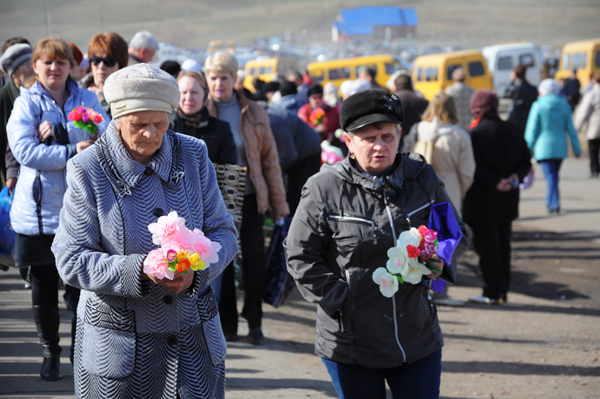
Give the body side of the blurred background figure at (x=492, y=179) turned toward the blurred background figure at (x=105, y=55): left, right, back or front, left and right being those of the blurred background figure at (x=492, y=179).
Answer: left

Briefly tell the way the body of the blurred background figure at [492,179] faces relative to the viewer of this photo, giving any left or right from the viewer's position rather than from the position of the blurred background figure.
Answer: facing away from the viewer and to the left of the viewer

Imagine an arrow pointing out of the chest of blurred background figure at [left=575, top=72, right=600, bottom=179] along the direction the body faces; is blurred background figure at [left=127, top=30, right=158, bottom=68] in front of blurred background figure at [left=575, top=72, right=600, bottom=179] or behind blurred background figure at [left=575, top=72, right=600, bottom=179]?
behind

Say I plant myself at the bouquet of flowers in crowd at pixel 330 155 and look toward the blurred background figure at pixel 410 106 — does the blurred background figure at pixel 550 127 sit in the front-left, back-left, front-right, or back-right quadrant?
front-right
